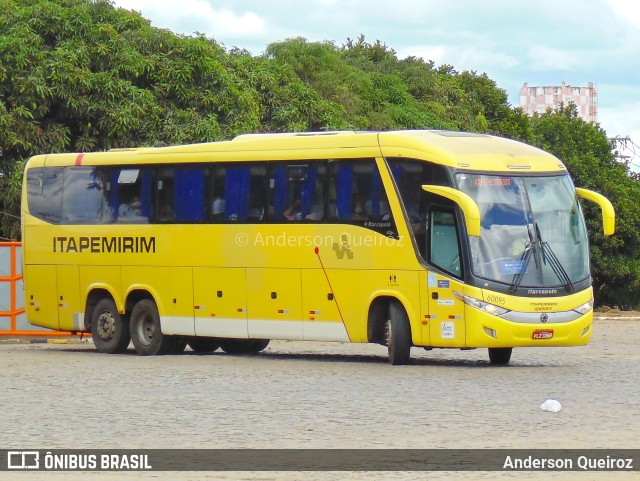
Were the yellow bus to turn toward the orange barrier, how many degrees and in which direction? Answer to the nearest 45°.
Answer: approximately 180°

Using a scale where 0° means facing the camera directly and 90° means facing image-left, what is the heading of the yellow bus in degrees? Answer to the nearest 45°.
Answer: approximately 315°
